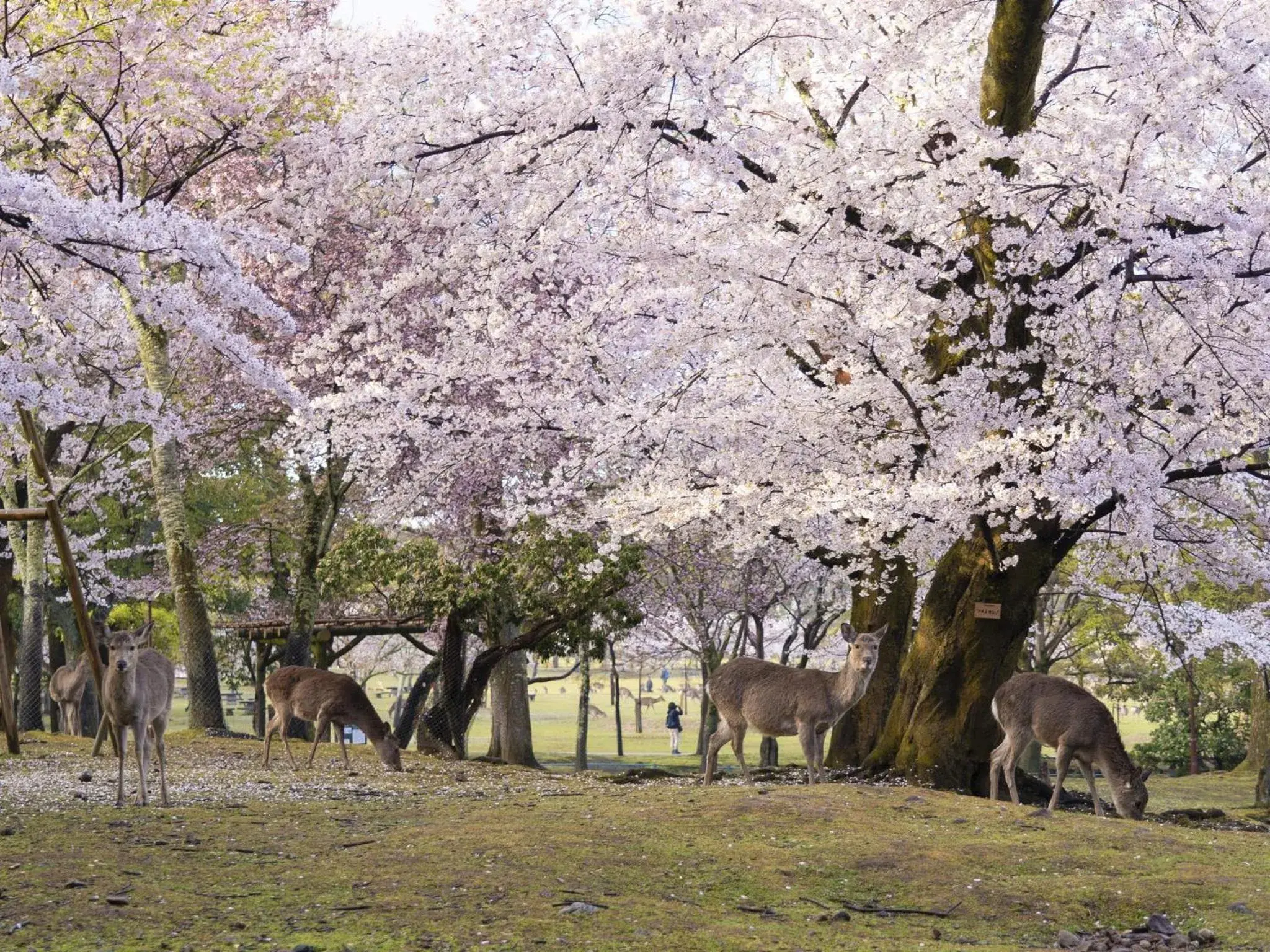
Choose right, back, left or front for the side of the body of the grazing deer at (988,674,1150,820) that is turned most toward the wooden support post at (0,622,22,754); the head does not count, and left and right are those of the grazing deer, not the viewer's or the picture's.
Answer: back

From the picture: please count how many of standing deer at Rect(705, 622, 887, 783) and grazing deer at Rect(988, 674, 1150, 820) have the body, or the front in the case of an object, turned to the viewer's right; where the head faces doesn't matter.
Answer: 2

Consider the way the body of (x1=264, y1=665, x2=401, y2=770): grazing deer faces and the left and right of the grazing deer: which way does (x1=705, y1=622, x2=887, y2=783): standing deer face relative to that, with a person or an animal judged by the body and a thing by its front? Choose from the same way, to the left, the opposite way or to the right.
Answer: the same way

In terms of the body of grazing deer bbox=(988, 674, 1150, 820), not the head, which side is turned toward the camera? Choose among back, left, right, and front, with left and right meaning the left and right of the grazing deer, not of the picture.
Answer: right

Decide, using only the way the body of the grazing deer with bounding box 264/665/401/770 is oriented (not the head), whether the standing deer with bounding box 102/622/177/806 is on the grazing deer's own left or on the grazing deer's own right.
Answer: on the grazing deer's own right

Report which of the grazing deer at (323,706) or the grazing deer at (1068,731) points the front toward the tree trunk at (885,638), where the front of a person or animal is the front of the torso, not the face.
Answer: the grazing deer at (323,706)

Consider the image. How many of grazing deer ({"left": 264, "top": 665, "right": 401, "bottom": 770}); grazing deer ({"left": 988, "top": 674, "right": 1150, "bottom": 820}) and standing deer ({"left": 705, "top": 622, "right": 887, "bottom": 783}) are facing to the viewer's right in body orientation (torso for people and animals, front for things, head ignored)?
3

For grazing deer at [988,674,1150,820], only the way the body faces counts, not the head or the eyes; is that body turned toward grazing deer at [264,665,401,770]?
no

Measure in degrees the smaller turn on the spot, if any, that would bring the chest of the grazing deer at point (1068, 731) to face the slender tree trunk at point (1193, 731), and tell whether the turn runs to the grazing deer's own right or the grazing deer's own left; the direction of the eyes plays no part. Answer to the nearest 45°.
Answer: approximately 90° to the grazing deer's own left

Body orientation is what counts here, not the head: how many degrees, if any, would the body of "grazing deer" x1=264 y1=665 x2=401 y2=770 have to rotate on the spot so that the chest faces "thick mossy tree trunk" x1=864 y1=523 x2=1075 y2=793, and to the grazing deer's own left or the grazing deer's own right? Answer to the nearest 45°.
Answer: approximately 45° to the grazing deer's own right

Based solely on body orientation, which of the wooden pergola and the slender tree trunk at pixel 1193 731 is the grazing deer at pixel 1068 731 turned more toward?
the slender tree trunk

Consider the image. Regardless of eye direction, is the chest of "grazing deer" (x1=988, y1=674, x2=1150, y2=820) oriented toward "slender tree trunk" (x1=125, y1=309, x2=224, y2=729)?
no

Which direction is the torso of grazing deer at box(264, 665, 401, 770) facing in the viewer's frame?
to the viewer's right

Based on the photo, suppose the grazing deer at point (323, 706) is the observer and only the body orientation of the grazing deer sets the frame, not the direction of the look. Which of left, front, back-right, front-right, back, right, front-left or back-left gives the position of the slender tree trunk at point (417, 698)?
left

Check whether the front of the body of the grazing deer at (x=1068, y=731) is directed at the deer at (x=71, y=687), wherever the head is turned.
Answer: no

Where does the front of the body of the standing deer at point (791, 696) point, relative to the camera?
to the viewer's right

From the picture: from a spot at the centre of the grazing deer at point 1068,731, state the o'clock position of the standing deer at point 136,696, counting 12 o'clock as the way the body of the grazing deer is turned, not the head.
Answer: The standing deer is roughly at 5 o'clock from the grazing deer.

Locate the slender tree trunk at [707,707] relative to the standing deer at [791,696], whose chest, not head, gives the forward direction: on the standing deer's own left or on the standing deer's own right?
on the standing deer's own left

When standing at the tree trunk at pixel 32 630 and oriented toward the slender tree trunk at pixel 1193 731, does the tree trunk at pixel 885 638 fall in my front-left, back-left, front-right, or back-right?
front-right
